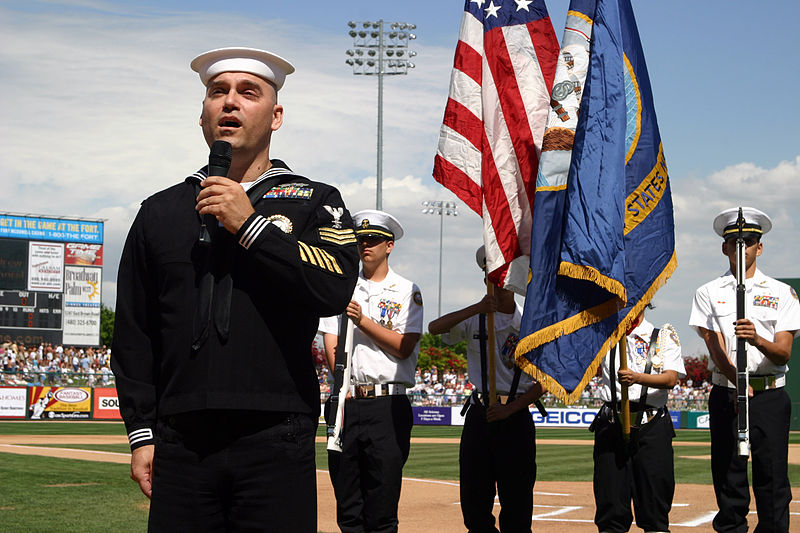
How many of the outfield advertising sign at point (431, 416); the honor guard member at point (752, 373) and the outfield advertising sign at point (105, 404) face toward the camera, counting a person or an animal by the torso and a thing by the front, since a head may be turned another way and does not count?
3

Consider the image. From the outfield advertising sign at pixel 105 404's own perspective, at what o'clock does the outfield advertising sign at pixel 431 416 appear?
the outfield advertising sign at pixel 431 416 is roughly at 9 o'clock from the outfield advertising sign at pixel 105 404.

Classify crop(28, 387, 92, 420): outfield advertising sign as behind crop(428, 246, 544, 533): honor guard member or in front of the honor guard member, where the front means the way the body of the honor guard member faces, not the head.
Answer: behind

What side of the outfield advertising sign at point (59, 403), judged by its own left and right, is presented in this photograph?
front

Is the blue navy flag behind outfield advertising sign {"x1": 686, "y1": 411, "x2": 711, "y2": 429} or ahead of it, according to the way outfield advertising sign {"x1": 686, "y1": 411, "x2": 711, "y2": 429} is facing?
ahead

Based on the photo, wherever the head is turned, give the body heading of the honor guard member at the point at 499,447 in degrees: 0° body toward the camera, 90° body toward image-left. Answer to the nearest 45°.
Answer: approximately 0°

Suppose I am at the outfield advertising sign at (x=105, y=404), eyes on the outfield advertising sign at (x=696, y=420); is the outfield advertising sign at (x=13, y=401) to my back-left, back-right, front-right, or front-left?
back-right

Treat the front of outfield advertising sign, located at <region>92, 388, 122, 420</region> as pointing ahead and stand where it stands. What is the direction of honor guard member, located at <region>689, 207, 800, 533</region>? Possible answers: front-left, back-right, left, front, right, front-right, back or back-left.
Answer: front

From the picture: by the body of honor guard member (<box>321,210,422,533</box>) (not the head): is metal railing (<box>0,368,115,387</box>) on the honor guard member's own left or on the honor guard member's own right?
on the honor guard member's own right

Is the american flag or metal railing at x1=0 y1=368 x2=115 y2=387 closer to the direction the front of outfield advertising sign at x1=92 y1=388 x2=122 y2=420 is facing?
the american flag

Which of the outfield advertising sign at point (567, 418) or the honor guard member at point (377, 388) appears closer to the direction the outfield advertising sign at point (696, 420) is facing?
the honor guard member

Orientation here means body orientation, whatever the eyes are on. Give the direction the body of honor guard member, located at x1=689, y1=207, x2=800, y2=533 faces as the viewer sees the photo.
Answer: toward the camera

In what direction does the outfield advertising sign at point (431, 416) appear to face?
toward the camera

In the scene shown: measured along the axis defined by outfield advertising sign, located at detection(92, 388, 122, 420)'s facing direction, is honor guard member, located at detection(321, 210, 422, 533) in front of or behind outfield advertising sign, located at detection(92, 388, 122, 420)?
in front

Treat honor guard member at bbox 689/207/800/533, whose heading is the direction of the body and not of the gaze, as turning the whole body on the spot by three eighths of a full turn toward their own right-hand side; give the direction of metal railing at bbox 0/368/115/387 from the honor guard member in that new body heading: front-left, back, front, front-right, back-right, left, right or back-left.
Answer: front

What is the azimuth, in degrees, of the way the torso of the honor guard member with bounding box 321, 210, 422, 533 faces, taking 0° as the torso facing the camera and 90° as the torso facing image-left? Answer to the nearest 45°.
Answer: approximately 45°
